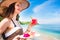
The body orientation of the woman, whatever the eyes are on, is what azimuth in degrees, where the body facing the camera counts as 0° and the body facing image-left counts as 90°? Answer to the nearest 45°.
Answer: approximately 315°

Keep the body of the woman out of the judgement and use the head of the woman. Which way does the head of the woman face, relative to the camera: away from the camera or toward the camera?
toward the camera
